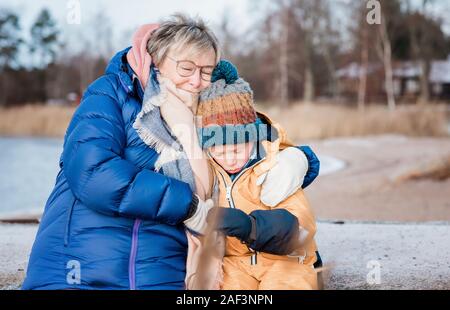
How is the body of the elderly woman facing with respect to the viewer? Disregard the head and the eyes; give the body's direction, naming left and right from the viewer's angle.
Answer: facing the viewer and to the right of the viewer

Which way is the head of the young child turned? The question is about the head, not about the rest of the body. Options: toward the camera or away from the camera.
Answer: toward the camera

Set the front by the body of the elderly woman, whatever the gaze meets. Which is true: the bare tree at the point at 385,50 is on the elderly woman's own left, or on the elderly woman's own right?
on the elderly woman's own left

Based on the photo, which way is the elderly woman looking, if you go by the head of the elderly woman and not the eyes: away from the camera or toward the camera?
toward the camera
